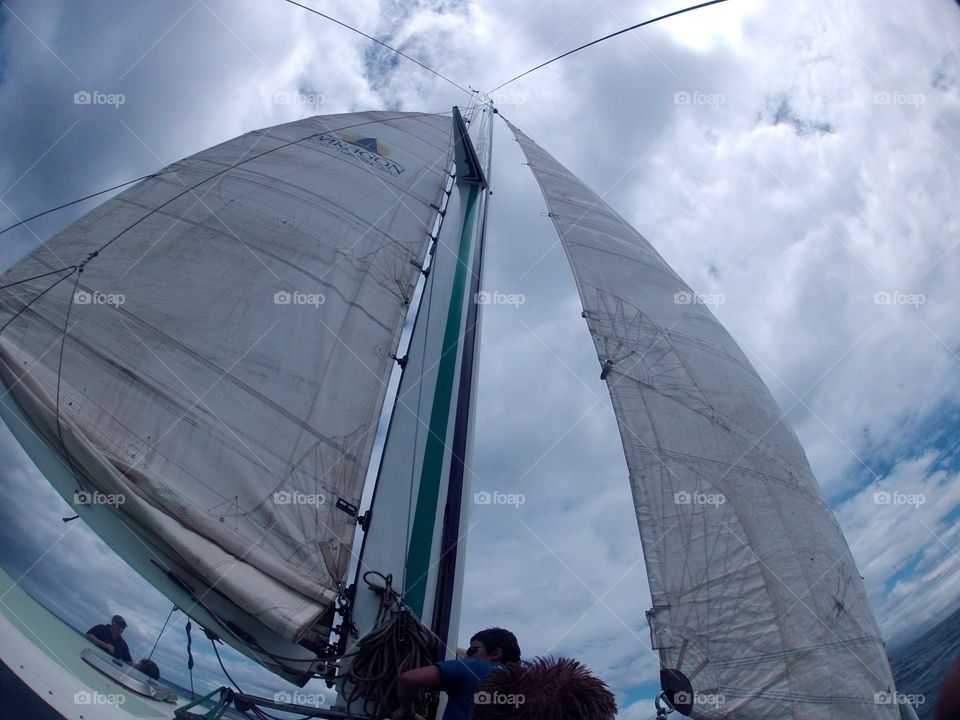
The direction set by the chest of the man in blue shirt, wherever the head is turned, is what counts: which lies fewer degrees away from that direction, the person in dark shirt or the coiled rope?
the person in dark shirt

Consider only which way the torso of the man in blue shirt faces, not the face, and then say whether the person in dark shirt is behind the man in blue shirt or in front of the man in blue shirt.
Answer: in front

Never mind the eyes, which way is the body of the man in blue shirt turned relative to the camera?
to the viewer's left

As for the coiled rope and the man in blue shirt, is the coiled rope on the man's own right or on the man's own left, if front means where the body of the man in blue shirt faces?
on the man's own right
